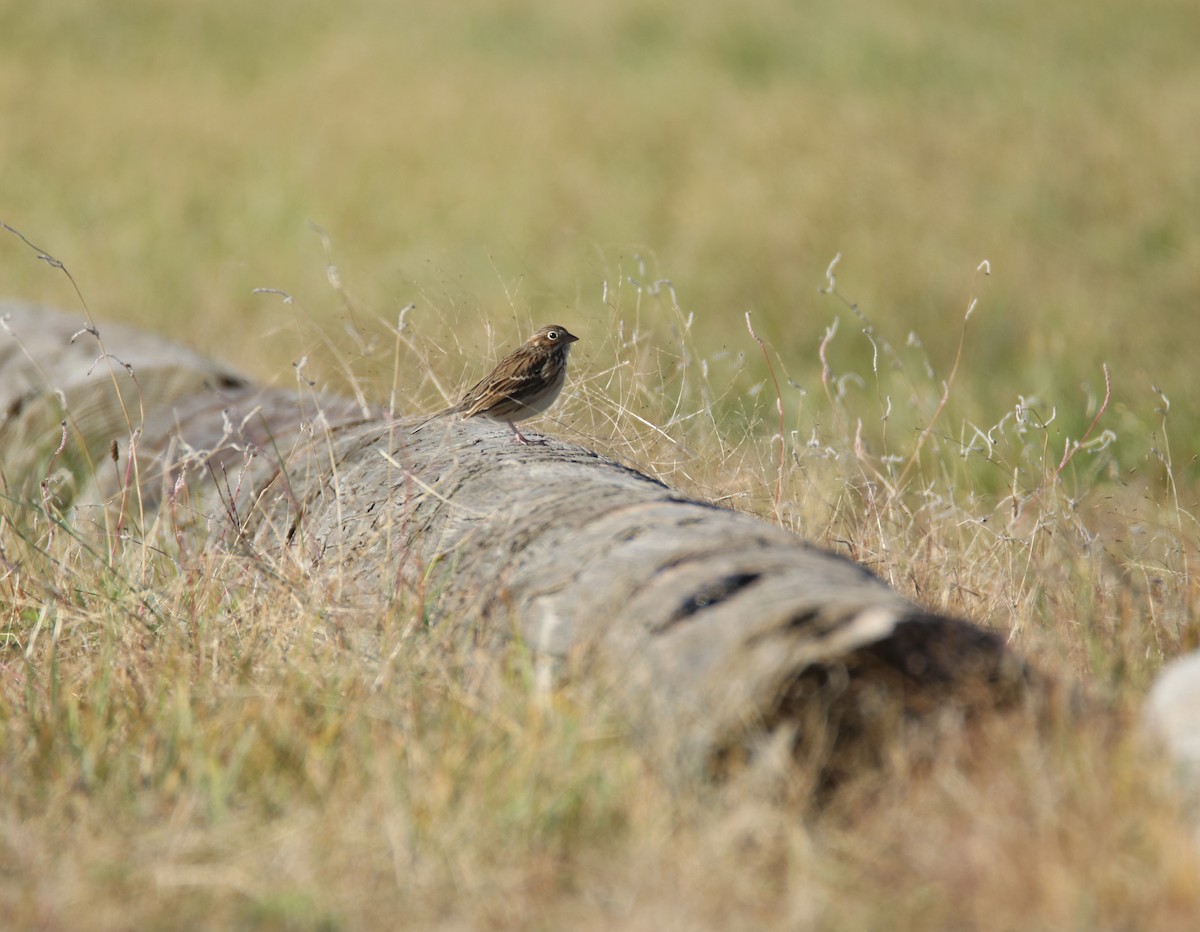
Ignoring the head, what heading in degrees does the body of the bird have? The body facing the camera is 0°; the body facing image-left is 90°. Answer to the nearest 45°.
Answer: approximately 270°
